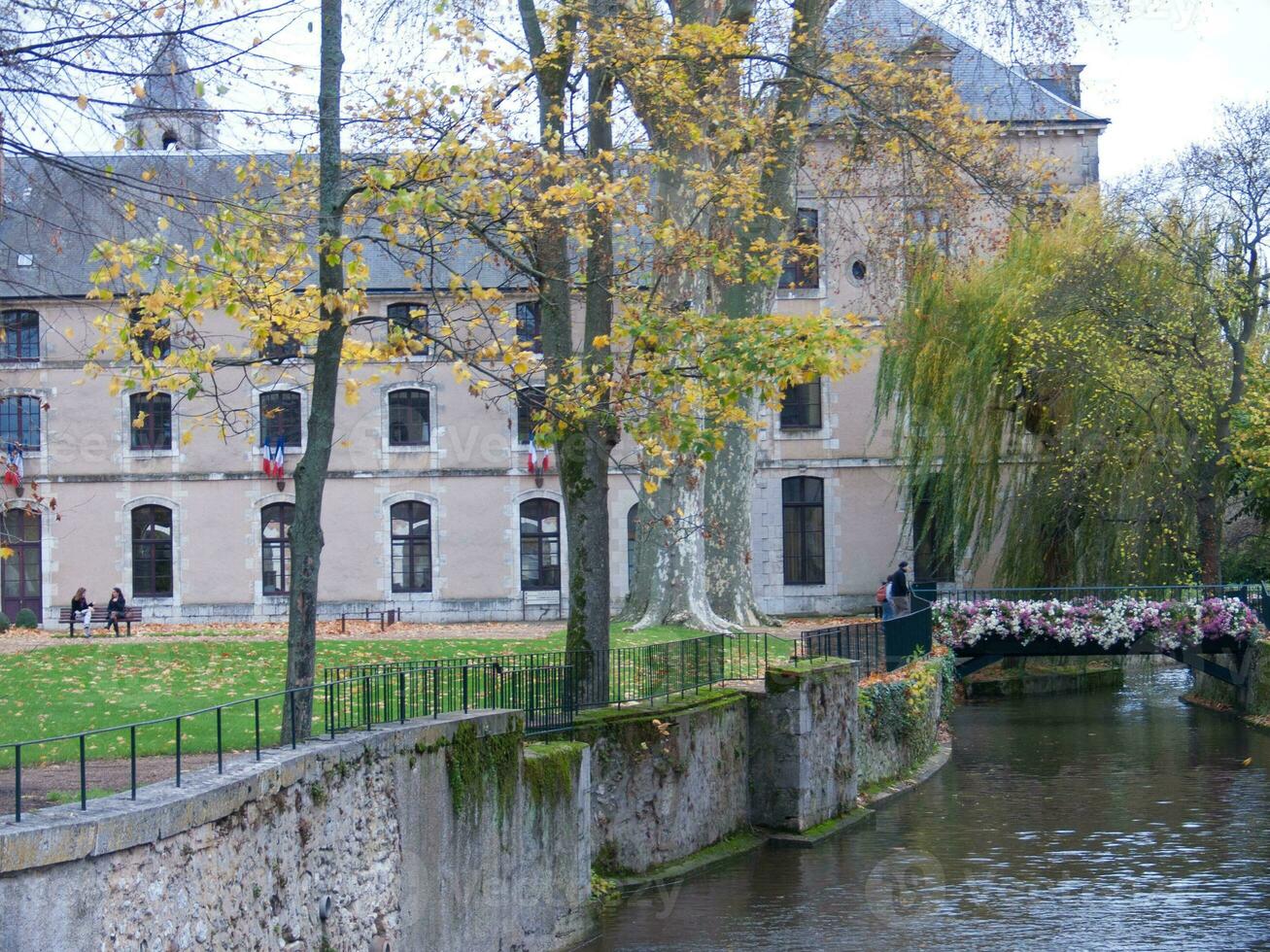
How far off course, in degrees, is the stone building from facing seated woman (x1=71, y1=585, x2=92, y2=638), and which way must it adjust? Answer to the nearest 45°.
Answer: approximately 45° to its right

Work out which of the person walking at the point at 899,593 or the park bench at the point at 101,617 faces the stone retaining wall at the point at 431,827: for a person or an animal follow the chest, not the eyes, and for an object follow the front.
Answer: the park bench

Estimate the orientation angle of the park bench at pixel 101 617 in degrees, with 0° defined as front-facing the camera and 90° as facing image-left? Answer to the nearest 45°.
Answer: approximately 0°

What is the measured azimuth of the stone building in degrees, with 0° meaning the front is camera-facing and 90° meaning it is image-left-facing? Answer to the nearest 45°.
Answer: approximately 0°

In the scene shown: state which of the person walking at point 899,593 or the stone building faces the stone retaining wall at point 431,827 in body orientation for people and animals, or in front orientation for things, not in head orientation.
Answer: the stone building

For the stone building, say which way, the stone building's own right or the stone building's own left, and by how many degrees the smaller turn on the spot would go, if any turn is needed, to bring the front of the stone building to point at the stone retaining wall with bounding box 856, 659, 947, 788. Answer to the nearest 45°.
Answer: approximately 45° to the stone building's own left

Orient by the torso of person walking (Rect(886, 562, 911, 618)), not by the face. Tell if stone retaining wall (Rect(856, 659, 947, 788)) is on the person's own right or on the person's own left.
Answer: on the person's own right

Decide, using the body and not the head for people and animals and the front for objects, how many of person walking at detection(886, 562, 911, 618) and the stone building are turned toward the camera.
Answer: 1

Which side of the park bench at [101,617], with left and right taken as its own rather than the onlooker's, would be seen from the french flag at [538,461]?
left

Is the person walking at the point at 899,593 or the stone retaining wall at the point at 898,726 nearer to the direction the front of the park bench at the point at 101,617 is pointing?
the stone retaining wall
